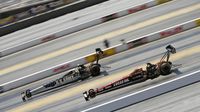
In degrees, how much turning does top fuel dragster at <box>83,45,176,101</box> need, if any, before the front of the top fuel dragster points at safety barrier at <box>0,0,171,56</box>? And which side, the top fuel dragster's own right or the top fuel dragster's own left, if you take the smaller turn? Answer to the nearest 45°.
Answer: approximately 135° to the top fuel dragster's own right

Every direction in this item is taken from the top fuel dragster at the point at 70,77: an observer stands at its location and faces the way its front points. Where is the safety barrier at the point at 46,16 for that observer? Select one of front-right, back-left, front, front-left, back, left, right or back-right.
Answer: back-right

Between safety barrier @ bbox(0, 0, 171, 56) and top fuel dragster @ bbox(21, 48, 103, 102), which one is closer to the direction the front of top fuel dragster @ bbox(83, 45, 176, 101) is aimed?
the top fuel dragster

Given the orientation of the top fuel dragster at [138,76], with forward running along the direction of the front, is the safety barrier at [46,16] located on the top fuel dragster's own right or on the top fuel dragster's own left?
on the top fuel dragster's own right

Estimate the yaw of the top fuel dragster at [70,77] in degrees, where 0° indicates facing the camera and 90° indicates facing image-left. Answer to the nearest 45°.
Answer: approximately 45°

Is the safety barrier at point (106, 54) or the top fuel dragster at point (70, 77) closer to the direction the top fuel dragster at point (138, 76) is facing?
the top fuel dragster
